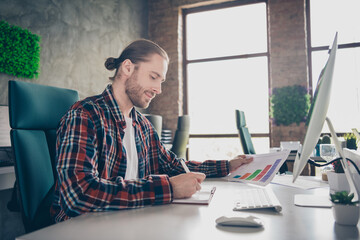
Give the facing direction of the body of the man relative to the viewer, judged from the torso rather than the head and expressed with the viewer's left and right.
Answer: facing the viewer and to the right of the viewer

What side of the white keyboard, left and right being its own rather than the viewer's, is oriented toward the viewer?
left

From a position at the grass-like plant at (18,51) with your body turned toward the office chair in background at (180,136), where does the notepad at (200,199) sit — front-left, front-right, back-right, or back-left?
front-right

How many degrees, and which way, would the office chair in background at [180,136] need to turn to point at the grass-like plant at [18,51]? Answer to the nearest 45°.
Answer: approximately 45° to its left

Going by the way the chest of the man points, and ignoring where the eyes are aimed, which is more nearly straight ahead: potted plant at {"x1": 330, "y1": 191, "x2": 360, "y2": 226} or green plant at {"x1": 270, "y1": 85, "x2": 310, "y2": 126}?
the potted plant

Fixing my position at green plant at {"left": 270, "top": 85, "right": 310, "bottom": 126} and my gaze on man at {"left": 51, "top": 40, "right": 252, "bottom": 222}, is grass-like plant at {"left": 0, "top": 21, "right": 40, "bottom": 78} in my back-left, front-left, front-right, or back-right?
front-right

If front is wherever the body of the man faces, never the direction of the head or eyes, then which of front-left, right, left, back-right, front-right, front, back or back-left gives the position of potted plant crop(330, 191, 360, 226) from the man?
front
